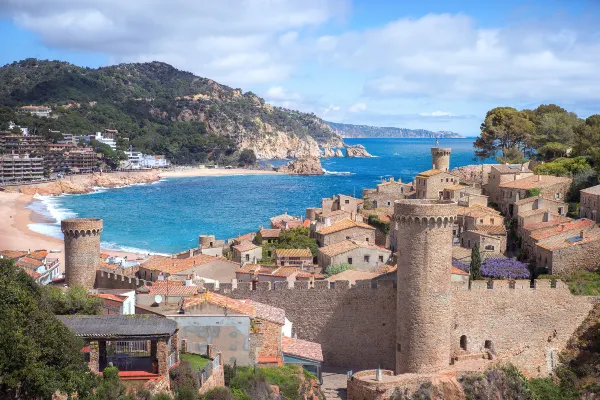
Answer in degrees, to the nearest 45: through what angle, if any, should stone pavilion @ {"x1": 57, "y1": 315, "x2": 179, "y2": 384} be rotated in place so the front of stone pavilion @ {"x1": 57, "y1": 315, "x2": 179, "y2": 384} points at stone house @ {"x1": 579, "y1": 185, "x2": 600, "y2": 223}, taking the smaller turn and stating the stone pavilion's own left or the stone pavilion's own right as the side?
approximately 135° to the stone pavilion's own left

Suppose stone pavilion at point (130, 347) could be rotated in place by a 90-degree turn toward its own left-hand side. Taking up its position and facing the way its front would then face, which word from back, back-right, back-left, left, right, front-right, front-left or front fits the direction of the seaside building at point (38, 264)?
left

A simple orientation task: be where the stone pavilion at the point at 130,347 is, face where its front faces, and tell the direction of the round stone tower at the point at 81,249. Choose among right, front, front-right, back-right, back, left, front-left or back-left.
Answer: back

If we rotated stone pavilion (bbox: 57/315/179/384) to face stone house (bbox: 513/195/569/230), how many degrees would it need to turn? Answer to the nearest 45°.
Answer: approximately 135° to its left

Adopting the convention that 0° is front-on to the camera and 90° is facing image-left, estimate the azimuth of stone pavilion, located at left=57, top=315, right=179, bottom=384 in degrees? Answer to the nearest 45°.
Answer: approximately 0°

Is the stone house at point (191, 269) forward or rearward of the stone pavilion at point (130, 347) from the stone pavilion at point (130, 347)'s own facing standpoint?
rearward

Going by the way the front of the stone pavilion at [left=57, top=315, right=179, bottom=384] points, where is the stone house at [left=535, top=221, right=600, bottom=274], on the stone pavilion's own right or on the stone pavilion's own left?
on the stone pavilion's own left

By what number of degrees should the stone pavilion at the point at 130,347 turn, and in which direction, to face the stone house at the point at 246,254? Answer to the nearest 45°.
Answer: approximately 180°

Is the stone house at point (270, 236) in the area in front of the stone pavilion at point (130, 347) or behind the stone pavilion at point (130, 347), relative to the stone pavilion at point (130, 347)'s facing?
behind

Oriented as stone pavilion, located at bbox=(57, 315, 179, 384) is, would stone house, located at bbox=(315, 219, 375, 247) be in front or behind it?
behind

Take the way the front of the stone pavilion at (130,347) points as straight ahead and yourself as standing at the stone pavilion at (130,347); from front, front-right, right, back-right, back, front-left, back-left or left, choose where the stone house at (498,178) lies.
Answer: back-left

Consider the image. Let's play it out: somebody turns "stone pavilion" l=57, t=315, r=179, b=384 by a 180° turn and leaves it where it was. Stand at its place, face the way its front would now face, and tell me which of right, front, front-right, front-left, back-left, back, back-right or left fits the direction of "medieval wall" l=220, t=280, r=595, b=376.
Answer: front-right

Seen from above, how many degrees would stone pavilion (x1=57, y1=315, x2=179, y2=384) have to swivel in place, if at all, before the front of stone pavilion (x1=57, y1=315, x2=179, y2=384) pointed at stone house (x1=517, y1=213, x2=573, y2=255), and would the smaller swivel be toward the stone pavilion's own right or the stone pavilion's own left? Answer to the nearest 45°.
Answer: approximately 135° to the stone pavilion's own left
